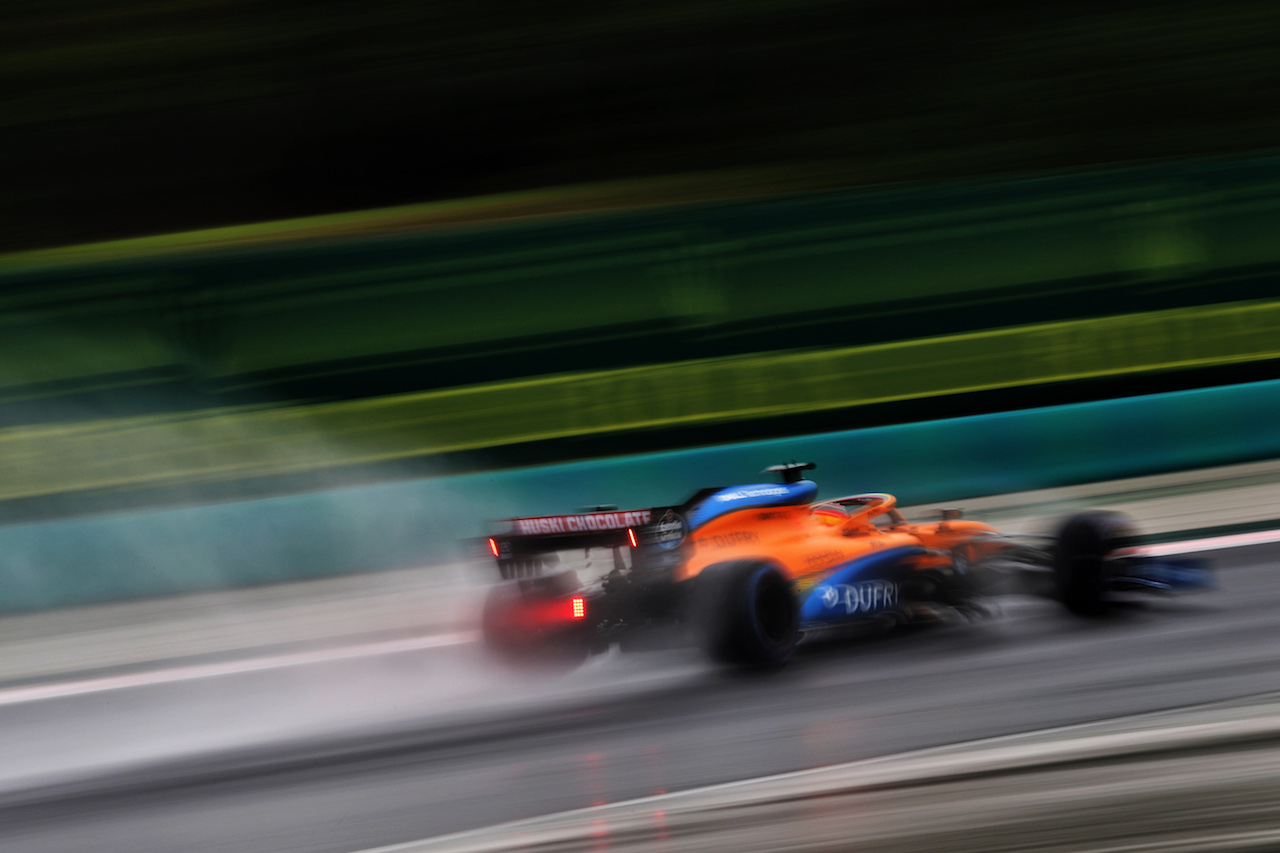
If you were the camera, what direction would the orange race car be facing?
facing away from the viewer and to the right of the viewer
